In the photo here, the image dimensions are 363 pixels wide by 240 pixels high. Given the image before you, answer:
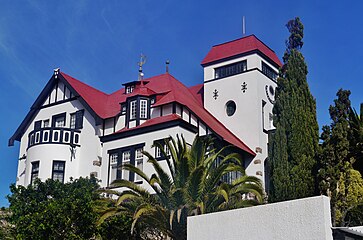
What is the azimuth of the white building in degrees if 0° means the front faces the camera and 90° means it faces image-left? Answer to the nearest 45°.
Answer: approximately 45°

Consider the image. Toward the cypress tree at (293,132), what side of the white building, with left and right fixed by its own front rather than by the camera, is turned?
left

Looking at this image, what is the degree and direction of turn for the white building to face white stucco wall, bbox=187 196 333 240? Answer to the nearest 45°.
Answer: approximately 45° to its left
